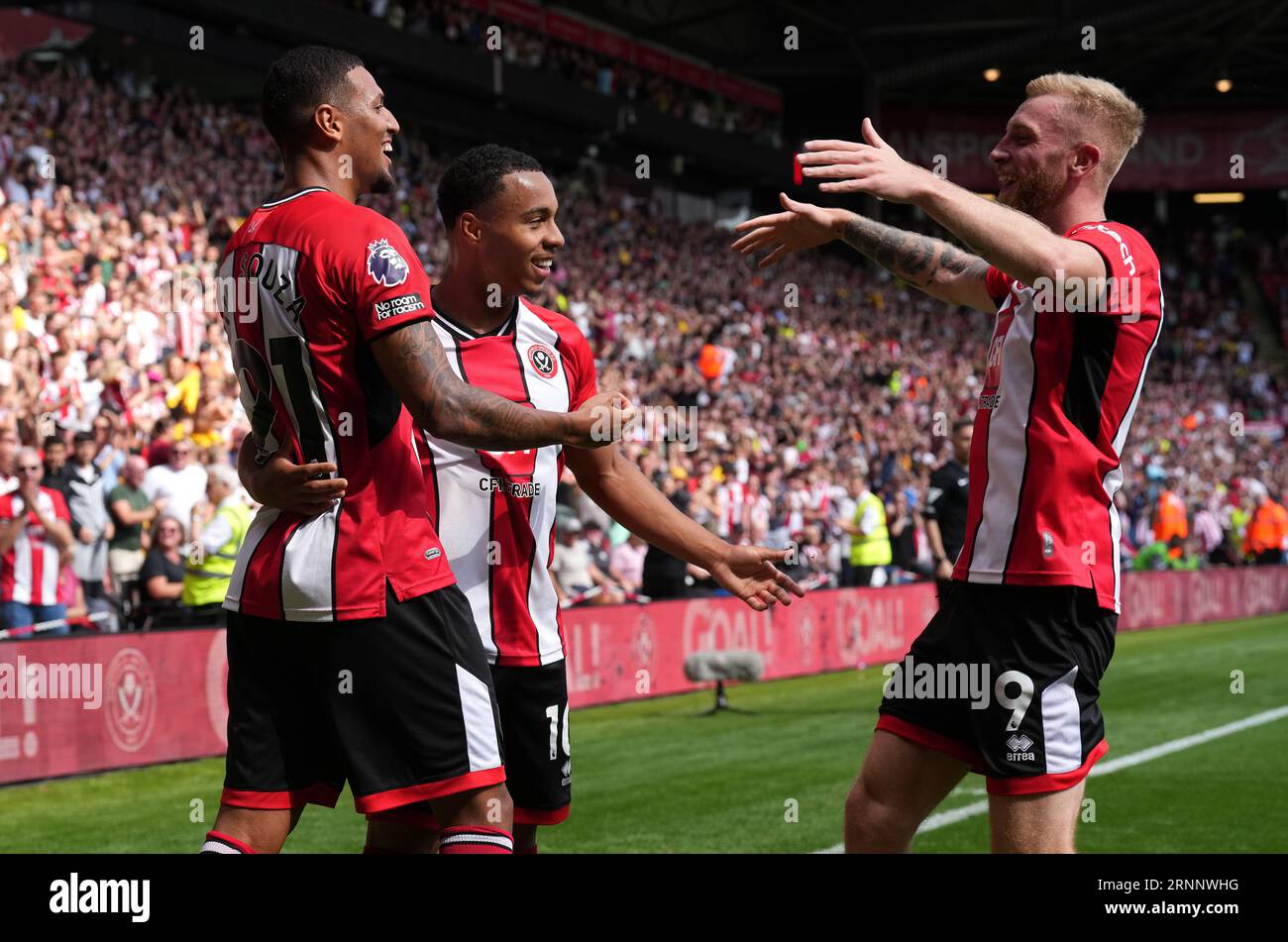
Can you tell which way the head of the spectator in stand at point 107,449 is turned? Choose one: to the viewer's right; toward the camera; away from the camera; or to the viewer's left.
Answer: toward the camera

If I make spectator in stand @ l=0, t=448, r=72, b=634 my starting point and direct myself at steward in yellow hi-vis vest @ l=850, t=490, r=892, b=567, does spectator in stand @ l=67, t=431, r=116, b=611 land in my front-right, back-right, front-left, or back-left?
front-left

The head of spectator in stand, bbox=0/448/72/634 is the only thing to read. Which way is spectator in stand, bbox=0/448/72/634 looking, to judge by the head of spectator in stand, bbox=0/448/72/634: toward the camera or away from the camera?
toward the camera

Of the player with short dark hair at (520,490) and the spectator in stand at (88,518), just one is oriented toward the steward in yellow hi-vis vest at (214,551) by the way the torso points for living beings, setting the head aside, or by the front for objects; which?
the spectator in stand

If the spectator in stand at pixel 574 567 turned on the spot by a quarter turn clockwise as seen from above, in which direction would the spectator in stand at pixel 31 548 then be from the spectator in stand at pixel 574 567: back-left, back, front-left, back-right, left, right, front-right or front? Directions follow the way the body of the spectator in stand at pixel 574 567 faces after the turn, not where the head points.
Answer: front-left

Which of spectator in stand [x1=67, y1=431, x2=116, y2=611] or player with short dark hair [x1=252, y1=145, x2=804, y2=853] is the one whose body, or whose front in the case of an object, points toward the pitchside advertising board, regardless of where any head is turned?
the spectator in stand

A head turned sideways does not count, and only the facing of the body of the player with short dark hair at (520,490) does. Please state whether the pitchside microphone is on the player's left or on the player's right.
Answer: on the player's left

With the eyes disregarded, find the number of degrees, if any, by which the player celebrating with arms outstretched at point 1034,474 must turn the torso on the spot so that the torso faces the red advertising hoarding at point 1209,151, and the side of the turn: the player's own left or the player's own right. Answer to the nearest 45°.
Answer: approximately 90° to the player's own right

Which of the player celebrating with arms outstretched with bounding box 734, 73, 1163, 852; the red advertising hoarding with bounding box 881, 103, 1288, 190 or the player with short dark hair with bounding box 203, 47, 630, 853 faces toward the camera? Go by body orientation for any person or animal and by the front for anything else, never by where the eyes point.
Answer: the red advertising hoarding

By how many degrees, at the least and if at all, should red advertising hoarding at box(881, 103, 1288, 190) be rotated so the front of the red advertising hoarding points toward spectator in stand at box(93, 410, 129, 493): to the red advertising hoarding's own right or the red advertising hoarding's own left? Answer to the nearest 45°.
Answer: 0° — it already faces them

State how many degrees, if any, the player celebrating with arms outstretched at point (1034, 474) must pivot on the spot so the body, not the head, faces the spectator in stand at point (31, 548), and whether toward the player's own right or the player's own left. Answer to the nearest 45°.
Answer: approximately 45° to the player's own right

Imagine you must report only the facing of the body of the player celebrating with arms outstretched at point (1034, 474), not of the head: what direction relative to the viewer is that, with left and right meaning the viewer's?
facing to the left of the viewer

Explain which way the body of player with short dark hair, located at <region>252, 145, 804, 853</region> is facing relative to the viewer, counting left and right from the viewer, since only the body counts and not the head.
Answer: facing the viewer and to the right of the viewer

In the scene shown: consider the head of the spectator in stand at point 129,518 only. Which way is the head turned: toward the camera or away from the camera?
toward the camera

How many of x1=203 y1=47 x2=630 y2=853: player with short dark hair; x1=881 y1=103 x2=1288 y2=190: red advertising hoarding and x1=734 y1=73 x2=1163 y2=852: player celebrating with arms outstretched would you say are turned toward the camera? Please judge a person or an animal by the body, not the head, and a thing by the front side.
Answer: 1

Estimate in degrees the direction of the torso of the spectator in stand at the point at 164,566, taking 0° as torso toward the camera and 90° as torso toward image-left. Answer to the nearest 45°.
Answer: approximately 315°

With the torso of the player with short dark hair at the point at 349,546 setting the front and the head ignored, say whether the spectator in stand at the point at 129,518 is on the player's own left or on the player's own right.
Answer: on the player's own left

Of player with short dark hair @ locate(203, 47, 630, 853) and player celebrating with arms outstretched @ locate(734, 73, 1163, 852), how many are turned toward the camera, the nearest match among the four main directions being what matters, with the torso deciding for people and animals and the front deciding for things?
0

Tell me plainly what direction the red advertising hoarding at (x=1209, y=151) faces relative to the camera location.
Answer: facing the viewer

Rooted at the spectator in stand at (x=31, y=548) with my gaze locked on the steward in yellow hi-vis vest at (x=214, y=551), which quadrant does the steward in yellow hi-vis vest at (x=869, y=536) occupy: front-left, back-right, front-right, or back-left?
front-left

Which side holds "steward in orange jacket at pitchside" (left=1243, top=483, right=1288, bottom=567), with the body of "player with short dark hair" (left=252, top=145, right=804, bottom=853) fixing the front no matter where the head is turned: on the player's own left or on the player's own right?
on the player's own left
